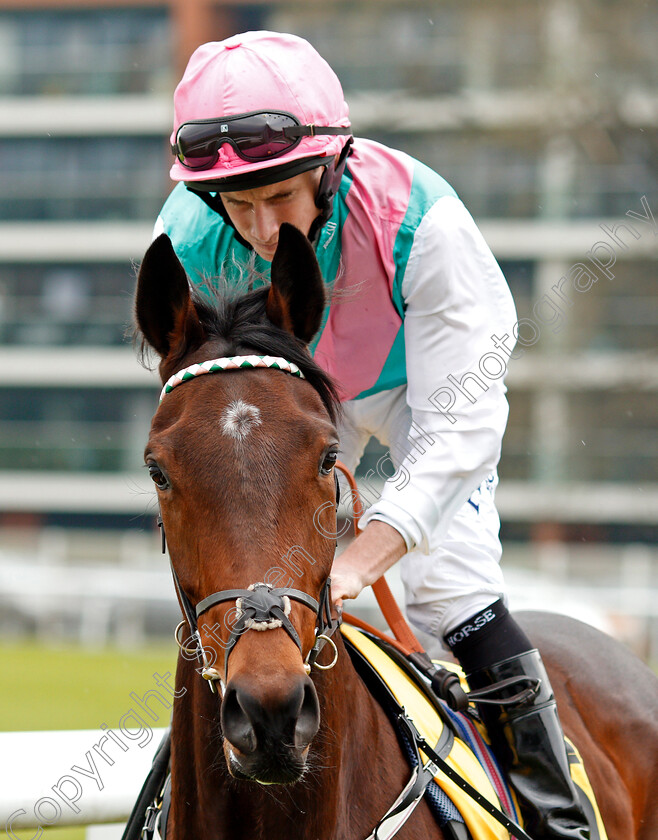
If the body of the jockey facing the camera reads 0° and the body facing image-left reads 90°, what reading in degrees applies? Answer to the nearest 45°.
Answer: approximately 45°
